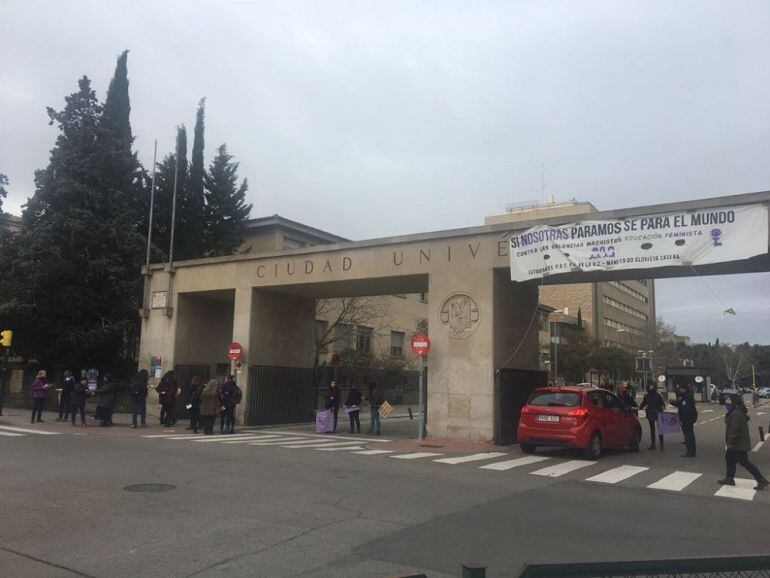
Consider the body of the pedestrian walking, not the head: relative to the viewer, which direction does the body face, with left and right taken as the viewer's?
facing to the left of the viewer

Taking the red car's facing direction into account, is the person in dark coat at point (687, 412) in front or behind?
in front

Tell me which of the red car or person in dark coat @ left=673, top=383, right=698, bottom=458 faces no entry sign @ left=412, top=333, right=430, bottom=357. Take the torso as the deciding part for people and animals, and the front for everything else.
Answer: the person in dark coat

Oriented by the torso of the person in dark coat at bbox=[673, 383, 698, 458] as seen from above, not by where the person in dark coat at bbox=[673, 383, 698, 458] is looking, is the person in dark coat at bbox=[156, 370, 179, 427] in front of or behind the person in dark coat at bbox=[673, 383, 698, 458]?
in front

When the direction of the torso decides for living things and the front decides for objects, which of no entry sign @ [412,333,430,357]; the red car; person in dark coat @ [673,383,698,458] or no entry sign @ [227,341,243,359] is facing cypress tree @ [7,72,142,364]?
the person in dark coat

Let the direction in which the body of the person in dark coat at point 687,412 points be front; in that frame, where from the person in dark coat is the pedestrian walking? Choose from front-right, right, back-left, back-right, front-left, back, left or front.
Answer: left

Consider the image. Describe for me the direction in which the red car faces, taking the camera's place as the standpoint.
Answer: facing away from the viewer and to the right of the viewer

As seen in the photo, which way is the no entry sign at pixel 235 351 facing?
toward the camera

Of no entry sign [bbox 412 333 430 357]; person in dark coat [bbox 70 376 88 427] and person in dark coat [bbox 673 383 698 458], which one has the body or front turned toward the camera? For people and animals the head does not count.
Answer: the no entry sign

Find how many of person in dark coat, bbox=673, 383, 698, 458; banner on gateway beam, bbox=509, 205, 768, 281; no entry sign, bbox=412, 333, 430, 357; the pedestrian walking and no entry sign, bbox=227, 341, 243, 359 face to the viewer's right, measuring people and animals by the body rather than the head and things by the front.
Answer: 0

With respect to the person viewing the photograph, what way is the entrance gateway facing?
facing the viewer and to the left of the viewer

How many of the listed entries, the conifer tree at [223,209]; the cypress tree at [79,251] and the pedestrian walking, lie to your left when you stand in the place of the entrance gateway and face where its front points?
1

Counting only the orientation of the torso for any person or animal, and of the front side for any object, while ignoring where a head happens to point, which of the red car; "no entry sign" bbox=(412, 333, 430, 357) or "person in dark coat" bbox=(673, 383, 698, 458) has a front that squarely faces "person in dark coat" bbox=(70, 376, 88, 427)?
"person in dark coat" bbox=(673, 383, 698, 458)

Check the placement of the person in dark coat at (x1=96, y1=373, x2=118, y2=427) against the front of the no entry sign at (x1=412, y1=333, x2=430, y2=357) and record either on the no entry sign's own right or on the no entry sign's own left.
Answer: on the no entry sign's own right
